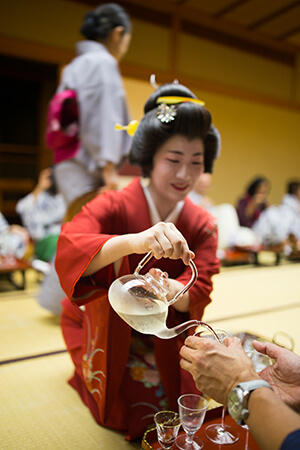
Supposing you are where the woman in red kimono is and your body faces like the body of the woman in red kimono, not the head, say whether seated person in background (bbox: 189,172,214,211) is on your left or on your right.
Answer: on your left

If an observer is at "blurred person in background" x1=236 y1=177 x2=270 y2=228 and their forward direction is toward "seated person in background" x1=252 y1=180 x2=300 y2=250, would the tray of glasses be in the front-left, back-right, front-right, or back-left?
front-right

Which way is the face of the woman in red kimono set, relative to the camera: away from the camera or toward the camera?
toward the camera

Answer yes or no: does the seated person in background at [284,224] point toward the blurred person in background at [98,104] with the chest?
no

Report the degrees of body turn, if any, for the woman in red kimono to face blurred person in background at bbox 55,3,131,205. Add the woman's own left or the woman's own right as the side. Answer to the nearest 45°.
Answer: approximately 135° to the woman's own left

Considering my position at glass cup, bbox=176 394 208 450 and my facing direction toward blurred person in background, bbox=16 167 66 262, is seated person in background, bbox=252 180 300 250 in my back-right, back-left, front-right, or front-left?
front-right

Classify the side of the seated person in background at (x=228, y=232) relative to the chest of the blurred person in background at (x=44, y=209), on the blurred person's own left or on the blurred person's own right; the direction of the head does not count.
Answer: on the blurred person's own left

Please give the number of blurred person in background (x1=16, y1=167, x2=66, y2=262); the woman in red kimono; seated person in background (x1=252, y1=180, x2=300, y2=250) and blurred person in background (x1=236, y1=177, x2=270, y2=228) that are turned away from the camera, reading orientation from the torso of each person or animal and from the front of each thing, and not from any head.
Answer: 0

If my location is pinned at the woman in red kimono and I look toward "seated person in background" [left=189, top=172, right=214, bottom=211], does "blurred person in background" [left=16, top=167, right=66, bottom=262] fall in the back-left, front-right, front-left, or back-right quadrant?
front-left

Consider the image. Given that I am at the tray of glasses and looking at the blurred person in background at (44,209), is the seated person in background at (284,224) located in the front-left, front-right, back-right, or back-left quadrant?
front-right

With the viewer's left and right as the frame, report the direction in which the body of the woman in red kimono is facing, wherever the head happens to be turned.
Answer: facing the viewer and to the right of the viewer
